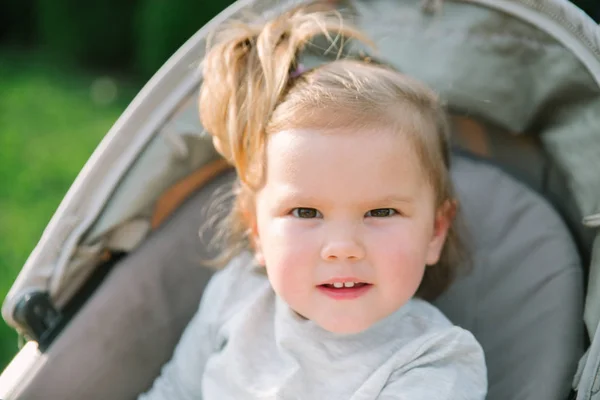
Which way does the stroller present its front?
toward the camera
